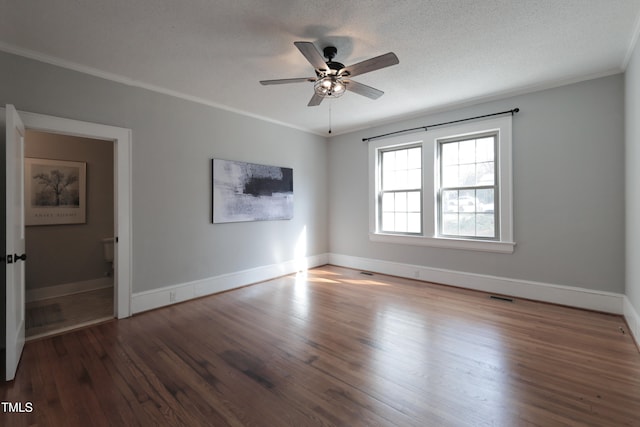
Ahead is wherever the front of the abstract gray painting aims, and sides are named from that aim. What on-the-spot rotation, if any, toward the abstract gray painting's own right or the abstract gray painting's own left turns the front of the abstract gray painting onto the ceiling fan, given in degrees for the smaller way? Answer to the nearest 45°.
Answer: approximately 45° to the abstract gray painting's own right

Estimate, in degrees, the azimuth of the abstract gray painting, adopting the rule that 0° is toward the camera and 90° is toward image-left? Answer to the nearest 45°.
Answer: approximately 315°

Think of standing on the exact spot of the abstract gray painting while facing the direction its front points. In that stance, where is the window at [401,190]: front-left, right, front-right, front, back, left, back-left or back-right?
front-left

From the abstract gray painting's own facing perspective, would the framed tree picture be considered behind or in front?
behind

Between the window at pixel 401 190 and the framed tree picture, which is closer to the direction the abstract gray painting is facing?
the window

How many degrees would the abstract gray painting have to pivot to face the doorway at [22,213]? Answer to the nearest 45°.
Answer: approximately 90° to its right

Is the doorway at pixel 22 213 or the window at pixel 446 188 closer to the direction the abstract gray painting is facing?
the window

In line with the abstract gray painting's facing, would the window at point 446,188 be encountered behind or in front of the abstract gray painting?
in front

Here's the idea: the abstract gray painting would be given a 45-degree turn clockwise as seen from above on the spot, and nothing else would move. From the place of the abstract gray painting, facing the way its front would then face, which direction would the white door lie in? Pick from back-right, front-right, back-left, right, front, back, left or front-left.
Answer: front-right

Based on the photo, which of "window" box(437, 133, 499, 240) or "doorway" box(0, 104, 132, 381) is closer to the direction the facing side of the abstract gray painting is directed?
the window

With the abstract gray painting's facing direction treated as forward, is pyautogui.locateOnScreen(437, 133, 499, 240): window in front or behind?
in front
